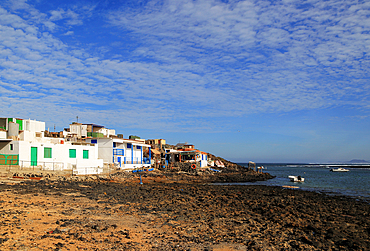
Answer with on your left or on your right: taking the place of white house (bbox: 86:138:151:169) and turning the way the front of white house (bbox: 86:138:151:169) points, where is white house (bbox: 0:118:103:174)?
on your right

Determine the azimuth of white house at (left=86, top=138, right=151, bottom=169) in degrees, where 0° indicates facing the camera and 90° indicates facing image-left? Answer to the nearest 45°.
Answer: approximately 315°

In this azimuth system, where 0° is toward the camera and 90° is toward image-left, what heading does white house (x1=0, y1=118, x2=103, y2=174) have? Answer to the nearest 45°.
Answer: approximately 0°

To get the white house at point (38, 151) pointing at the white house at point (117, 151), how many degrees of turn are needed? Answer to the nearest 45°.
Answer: approximately 135° to its left
